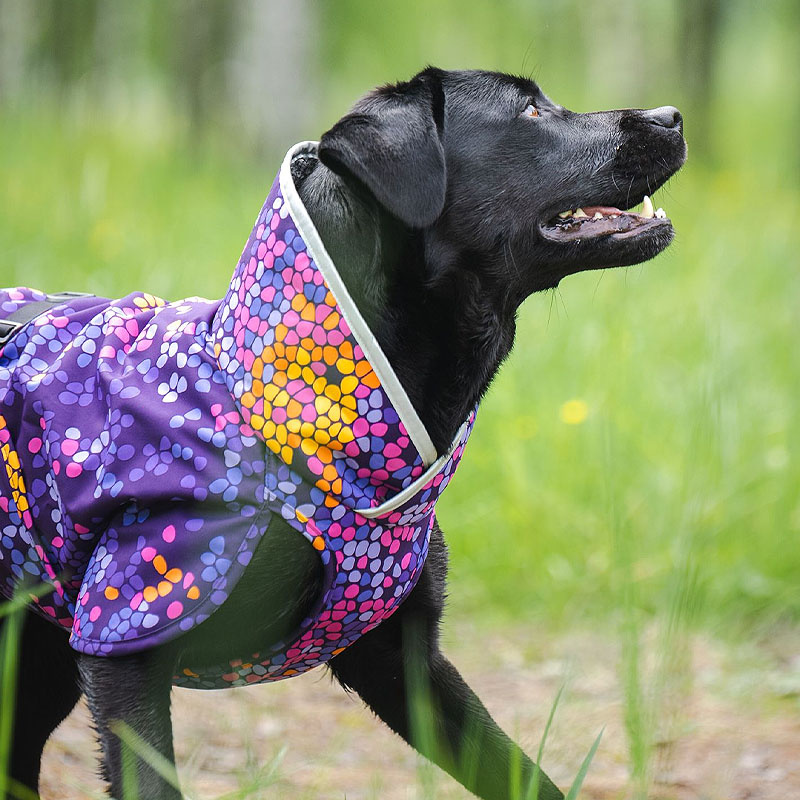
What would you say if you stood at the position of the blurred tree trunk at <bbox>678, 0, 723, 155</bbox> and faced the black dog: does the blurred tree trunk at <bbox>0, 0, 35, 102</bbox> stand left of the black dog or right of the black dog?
right

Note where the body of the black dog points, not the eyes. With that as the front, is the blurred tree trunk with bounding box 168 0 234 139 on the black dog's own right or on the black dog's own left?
on the black dog's own left

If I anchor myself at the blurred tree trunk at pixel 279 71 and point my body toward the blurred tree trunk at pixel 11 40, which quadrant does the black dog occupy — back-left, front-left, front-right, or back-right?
back-left

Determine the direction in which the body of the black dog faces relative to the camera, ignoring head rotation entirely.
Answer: to the viewer's right

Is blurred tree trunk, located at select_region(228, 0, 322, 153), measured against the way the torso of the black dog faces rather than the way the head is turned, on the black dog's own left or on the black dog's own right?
on the black dog's own left

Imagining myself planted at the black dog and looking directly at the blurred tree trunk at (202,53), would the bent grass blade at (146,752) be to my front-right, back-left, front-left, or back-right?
back-left

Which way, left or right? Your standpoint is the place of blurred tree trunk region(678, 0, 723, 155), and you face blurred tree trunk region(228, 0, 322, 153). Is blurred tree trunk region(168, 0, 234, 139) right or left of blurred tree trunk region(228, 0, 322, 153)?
right

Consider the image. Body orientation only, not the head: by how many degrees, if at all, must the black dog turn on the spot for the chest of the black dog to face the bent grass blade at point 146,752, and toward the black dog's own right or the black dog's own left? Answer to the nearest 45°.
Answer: approximately 135° to the black dog's own right

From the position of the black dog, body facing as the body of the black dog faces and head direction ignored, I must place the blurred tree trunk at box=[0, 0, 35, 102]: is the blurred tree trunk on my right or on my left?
on my left

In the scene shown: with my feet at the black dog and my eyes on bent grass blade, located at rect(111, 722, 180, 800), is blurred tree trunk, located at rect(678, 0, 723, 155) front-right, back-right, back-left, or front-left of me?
back-right
